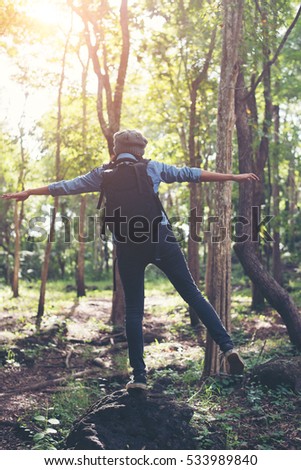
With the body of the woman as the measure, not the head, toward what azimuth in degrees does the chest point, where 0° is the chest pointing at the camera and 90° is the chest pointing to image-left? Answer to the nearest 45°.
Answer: approximately 180°

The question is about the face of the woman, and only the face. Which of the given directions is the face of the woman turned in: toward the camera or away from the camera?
away from the camera

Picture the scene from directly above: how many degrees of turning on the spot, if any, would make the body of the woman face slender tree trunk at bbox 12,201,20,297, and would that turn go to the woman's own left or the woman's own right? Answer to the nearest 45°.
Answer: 0° — they already face it

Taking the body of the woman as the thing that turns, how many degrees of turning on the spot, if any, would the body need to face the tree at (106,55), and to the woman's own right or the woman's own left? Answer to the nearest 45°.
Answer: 0° — they already face it
